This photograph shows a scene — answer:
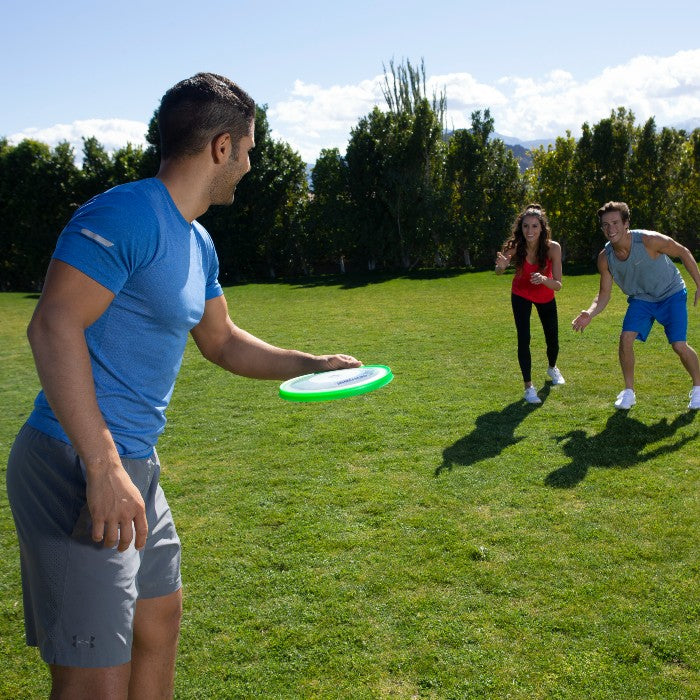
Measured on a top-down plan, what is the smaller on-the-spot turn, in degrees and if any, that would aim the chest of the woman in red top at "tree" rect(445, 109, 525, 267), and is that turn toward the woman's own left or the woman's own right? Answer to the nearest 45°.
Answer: approximately 180°

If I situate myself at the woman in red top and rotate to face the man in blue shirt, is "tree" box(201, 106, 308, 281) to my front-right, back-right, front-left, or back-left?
back-right

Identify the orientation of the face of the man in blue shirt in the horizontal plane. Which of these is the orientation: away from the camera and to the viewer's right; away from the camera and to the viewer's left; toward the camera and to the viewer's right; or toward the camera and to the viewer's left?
away from the camera and to the viewer's right

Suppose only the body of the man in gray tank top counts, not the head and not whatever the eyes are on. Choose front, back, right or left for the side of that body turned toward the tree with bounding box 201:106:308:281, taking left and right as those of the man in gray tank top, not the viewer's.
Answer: right

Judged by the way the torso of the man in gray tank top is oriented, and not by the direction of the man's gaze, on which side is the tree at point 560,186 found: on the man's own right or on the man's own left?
on the man's own right

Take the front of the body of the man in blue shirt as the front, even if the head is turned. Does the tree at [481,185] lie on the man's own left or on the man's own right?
on the man's own left

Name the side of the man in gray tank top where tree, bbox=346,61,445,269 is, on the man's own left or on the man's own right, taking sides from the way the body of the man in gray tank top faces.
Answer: on the man's own right

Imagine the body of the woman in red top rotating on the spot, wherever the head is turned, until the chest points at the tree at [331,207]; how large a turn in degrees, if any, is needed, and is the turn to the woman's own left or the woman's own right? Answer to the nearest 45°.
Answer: approximately 180°
